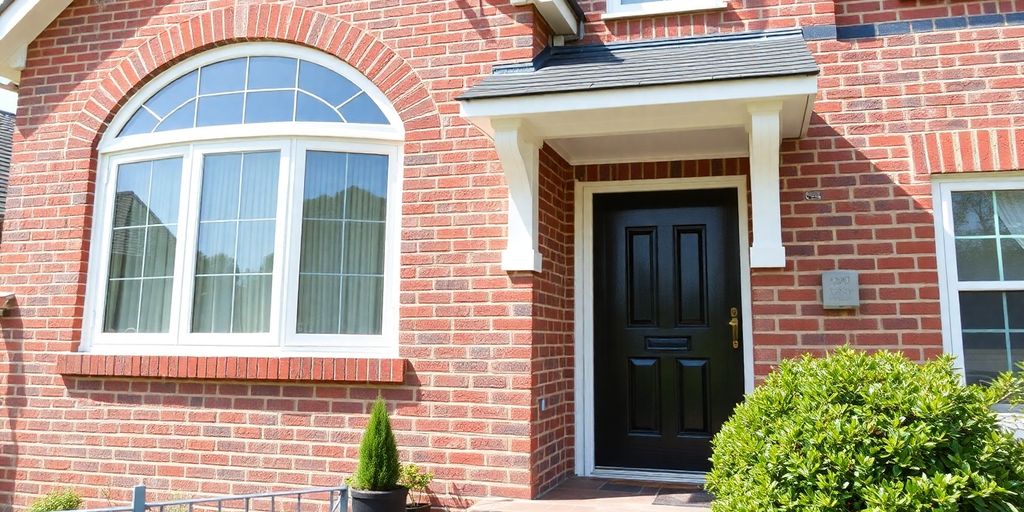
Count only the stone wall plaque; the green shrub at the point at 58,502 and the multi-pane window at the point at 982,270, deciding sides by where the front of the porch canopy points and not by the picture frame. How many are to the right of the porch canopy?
1

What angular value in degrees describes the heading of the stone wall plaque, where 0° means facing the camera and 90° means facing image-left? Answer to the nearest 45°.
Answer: approximately 0°

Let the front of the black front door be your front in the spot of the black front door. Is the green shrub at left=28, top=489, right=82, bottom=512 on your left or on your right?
on your right
